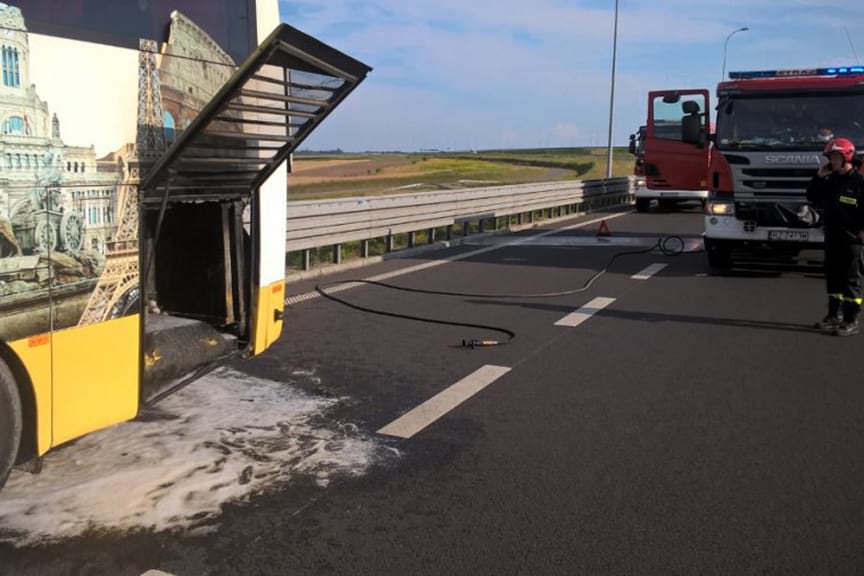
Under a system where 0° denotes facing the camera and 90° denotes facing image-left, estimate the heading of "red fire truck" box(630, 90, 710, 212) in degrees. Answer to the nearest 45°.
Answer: approximately 0°

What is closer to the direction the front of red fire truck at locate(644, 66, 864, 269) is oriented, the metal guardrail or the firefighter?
the firefighter

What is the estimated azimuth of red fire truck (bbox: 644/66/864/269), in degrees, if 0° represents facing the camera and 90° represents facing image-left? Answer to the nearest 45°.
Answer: approximately 0°

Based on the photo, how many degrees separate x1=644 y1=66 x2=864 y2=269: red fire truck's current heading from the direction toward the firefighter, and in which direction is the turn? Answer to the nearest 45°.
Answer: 0° — it already faces them
